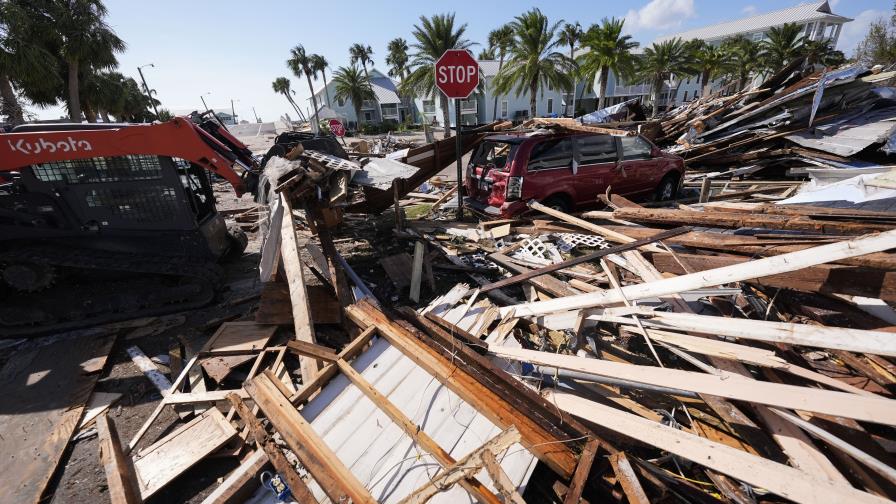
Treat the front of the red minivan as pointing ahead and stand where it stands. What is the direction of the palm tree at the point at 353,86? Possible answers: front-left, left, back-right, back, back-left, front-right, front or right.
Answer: left

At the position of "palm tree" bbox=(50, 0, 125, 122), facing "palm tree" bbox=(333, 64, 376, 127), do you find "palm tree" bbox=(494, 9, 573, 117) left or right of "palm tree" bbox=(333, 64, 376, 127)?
right

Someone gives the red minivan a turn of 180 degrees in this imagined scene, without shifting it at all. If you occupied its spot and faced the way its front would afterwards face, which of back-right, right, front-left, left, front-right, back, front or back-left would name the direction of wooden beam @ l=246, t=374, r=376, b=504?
front-left

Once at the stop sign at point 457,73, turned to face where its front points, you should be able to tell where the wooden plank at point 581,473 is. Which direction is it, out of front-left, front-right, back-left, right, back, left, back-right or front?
front

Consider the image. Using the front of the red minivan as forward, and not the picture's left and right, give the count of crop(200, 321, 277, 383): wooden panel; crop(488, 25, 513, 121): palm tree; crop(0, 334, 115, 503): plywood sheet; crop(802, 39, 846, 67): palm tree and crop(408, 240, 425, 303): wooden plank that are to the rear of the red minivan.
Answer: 3

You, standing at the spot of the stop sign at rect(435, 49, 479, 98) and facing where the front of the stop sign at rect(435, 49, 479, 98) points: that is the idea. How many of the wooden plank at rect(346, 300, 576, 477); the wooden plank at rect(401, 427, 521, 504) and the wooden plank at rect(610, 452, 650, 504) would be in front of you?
3

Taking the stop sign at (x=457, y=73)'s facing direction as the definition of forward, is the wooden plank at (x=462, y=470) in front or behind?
in front

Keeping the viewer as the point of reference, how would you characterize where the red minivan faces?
facing away from the viewer and to the right of the viewer

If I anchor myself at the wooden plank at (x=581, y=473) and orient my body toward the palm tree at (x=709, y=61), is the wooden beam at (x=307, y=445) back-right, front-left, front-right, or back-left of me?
back-left

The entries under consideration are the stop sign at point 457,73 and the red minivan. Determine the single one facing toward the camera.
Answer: the stop sign

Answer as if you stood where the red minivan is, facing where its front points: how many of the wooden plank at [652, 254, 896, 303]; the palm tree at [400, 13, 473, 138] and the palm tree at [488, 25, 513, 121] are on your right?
1

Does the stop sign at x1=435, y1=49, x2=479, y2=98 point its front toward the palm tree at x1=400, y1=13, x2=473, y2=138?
no

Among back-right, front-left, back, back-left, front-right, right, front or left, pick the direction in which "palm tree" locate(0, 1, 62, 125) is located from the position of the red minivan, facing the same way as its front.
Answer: back-left

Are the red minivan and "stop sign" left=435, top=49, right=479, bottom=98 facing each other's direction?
no

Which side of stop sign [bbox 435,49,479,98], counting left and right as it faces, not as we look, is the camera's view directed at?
front

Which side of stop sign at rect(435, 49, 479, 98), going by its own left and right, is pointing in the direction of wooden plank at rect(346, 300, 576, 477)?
front

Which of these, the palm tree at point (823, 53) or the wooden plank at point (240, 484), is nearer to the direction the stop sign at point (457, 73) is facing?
the wooden plank

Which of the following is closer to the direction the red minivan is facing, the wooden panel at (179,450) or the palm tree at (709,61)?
the palm tree

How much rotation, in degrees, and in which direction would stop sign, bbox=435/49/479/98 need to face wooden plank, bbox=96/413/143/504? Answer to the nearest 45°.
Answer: approximately 45° to its right

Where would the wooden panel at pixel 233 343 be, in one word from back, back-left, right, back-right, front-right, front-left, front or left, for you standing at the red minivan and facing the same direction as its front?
back

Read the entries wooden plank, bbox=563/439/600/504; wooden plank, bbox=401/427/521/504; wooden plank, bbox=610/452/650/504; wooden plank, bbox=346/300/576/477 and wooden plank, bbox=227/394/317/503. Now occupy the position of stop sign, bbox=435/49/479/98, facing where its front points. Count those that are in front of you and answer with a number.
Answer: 5

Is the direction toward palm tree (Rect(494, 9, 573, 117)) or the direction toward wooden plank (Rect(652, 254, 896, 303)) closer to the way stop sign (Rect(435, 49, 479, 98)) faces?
the wooden plank

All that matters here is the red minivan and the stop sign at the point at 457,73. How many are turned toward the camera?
1

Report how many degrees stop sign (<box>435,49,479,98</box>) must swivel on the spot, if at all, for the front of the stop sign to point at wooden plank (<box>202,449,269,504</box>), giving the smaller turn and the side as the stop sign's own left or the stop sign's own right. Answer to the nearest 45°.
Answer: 0° — it already faces it

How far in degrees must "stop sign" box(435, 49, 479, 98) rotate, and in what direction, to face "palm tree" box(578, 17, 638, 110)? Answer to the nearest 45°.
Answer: approximately 135° to its left

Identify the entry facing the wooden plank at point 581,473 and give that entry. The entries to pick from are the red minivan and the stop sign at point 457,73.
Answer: the stop sign
